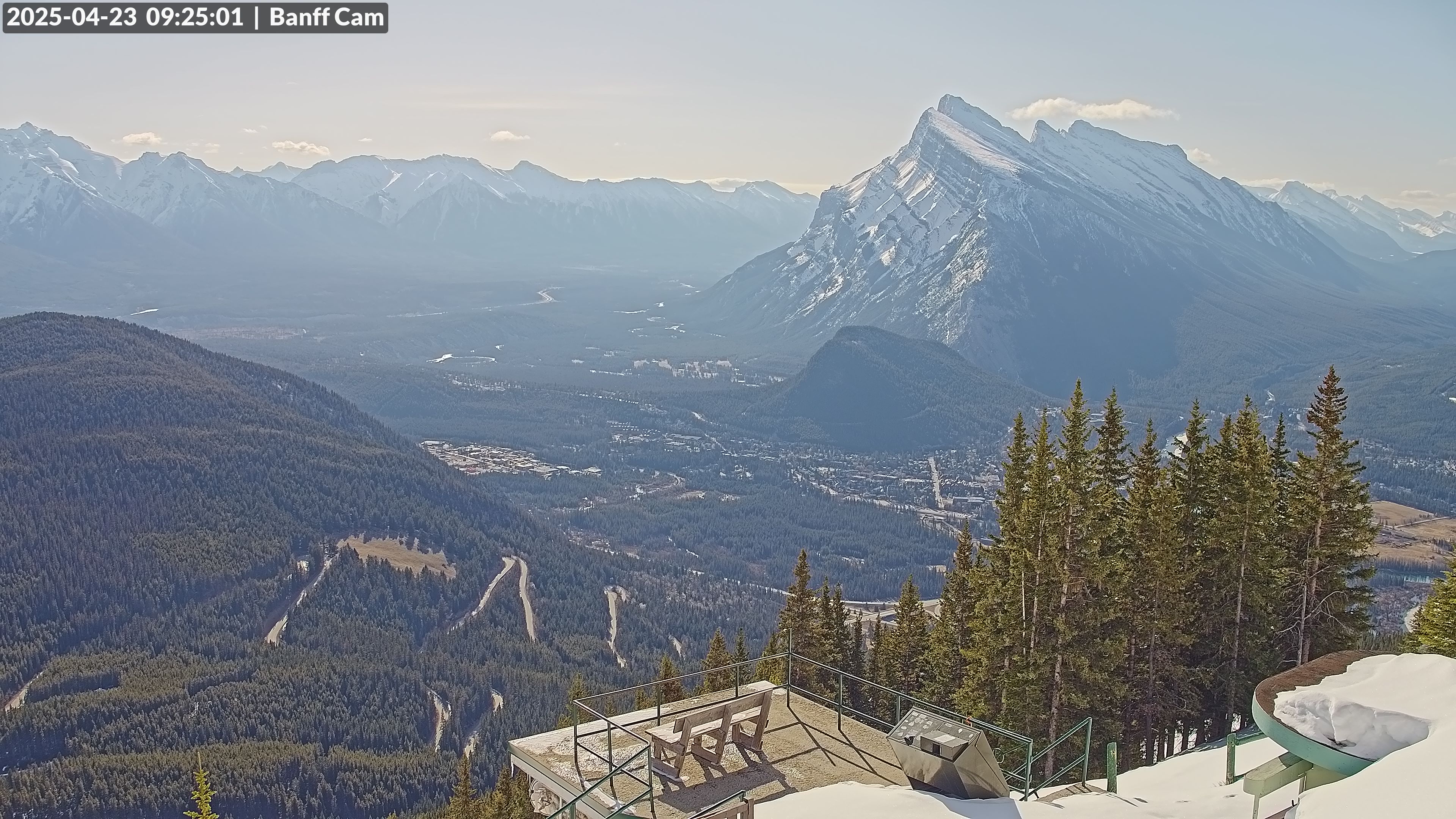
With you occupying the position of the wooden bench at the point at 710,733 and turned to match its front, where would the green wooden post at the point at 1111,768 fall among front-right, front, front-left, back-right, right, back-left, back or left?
back-right

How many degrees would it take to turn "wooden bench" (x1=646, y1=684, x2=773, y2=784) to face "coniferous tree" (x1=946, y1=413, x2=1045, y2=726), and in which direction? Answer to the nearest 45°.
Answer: approximately 90° to its right

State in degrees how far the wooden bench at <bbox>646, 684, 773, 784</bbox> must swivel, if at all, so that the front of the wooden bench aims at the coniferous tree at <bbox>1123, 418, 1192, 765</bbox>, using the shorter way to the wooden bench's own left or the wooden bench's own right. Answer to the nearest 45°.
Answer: approximately 90° to the wooden bench's own right

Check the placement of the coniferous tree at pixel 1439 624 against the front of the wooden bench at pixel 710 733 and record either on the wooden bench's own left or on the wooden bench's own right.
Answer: on the wooden bench's own right

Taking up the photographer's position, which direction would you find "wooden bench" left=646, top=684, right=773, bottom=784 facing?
facing away from the viewer and to the left of the viewer

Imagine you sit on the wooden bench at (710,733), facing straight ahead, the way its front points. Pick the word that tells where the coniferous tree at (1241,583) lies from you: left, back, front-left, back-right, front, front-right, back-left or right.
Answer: right

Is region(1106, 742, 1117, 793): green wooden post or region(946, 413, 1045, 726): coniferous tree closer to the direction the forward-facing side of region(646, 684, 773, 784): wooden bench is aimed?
the coniferous tree

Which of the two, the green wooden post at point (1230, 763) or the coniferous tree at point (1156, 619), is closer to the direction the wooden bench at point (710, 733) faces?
the coniferous tree

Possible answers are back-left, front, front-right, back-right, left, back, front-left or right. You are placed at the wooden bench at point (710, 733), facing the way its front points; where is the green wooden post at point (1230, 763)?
back-right

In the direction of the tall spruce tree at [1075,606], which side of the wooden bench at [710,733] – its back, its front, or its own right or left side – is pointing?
right
